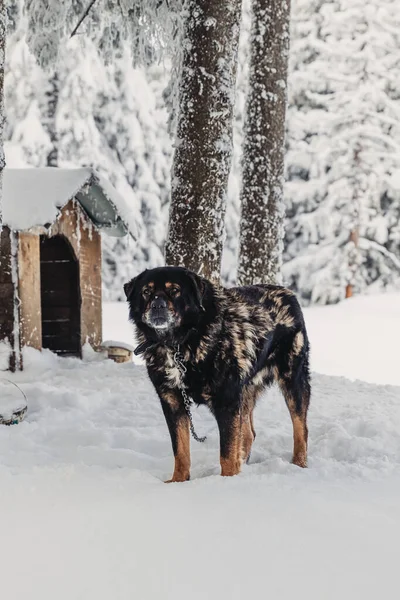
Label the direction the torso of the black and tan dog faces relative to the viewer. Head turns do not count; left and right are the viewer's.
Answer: facing the viewer and to the left of the viewer

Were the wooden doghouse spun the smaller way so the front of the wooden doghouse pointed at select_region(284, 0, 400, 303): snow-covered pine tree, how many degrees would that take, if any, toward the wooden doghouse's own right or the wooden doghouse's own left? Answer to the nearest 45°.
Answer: approximately 90° to the wooden doghouse's own left

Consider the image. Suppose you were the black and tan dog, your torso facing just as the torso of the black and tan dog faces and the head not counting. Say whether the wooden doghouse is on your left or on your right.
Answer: on your right

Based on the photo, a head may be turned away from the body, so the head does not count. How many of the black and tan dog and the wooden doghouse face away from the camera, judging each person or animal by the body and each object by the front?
0

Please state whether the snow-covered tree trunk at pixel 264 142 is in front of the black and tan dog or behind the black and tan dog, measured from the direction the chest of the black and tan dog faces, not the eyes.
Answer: behind

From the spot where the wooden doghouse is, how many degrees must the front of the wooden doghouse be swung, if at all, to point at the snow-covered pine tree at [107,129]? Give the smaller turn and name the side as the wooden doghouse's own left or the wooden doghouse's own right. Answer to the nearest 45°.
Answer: approximately 135° to the wooden doghouse's own left

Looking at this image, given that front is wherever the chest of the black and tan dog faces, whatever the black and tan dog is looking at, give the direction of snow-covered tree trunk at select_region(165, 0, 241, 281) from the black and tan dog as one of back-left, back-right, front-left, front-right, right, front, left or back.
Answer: back-right

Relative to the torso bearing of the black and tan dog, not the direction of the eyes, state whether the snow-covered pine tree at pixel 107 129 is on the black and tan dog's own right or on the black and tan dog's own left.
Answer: on the black and tan dog's own right
